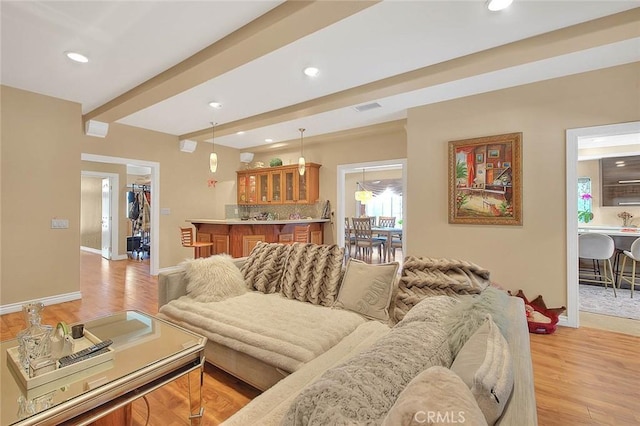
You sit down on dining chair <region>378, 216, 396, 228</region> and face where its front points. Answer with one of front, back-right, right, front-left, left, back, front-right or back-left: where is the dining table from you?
front

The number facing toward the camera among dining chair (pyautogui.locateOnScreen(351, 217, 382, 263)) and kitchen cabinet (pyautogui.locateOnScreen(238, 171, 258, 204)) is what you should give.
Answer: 1

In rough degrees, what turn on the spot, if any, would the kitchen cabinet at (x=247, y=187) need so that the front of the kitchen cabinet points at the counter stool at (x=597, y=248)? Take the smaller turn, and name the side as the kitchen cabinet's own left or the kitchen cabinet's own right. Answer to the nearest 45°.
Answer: approximately 45° to the kitchen cabinet's own left

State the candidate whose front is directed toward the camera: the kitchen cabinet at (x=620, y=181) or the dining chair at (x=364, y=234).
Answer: the kitchen cabinet

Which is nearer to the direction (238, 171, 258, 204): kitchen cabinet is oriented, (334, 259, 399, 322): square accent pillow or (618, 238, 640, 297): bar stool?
the square accent pillow

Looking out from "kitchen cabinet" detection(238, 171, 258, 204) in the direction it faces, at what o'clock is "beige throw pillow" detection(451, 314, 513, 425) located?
The beige throw pillow is roughly at 12 o'clock from the kitchen cabinet.

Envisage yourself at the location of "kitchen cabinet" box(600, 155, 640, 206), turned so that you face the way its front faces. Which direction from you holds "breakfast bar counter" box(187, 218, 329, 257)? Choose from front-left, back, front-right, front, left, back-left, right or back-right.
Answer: front-right

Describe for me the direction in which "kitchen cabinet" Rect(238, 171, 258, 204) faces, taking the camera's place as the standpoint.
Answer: facing the viewer

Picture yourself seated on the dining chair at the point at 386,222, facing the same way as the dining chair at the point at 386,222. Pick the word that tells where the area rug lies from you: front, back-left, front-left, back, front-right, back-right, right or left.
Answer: front-left

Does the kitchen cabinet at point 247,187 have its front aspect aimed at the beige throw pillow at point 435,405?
yes

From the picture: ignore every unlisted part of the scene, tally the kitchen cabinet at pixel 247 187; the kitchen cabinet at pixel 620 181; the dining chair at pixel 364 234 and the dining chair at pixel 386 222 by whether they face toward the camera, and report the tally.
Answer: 3

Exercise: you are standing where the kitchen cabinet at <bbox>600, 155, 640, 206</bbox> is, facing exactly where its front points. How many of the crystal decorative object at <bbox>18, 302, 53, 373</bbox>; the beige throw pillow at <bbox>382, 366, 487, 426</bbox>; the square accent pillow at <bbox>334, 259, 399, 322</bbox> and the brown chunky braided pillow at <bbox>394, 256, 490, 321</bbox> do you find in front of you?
4

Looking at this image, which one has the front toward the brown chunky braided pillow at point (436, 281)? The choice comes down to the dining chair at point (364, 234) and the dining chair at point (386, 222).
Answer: the dining chair at point (386, 222)

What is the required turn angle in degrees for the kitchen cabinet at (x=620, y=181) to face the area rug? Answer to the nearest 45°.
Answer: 0° — it already faces it

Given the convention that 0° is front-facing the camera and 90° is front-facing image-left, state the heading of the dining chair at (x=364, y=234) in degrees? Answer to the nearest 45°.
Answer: approximately 225°

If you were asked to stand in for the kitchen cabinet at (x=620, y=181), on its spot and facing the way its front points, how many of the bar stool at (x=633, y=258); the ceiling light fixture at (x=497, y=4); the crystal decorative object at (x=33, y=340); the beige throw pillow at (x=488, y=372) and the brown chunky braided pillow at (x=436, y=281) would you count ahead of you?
5

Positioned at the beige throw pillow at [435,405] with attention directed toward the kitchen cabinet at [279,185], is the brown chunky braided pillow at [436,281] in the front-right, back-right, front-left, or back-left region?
front-right

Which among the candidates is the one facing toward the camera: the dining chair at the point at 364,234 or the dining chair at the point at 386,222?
the dining chair at the point at 386,222

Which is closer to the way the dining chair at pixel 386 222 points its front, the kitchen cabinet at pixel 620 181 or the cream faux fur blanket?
the cream faux fur blanket

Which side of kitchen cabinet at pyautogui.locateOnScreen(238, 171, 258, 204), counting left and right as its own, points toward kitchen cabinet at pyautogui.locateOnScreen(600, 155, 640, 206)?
left

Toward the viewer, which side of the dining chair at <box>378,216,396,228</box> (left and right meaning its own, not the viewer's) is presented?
front

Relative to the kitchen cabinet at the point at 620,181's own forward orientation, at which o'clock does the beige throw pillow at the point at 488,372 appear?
The beige throw pillow is roughly at 12 o'clock from the kitchen cabinet.

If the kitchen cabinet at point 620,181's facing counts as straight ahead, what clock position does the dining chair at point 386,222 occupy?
The dining chair is roughly at 3 o'clock from the kitchen cabinet.

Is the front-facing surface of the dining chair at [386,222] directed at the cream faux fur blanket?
yes
